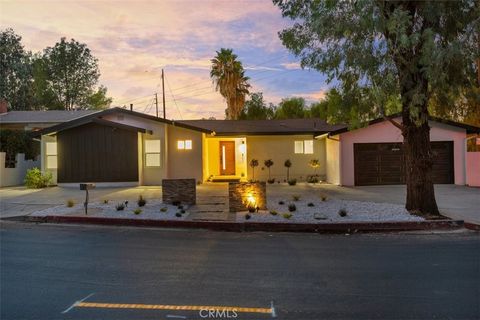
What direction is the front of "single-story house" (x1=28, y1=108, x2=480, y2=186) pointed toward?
toward the camera

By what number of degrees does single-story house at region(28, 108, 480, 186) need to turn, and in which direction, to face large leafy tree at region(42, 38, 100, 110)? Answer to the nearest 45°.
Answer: approximately 135° to its right

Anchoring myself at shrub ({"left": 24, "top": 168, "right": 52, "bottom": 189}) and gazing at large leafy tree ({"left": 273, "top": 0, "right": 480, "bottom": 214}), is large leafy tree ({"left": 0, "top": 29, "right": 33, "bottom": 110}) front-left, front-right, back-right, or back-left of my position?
back-left

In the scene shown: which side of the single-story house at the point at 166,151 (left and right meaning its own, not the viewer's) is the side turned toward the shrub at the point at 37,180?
right

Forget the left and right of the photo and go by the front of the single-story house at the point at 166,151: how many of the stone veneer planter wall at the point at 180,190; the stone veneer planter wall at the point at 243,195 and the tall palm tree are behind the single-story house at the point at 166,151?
1

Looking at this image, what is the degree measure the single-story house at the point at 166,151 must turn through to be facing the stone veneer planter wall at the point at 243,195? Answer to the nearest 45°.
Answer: approximately 45° to its left

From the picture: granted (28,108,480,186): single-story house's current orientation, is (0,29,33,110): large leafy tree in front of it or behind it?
behind

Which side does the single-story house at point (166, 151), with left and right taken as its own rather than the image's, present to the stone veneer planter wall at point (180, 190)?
front

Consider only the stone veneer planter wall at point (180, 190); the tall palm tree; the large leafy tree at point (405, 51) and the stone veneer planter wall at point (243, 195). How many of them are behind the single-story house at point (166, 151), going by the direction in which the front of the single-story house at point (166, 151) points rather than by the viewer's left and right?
1

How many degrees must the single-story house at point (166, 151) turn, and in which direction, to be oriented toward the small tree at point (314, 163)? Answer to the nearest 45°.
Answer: approximately 90° to its left

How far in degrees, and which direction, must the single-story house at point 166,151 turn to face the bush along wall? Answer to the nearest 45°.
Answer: approximately 90° to its right
